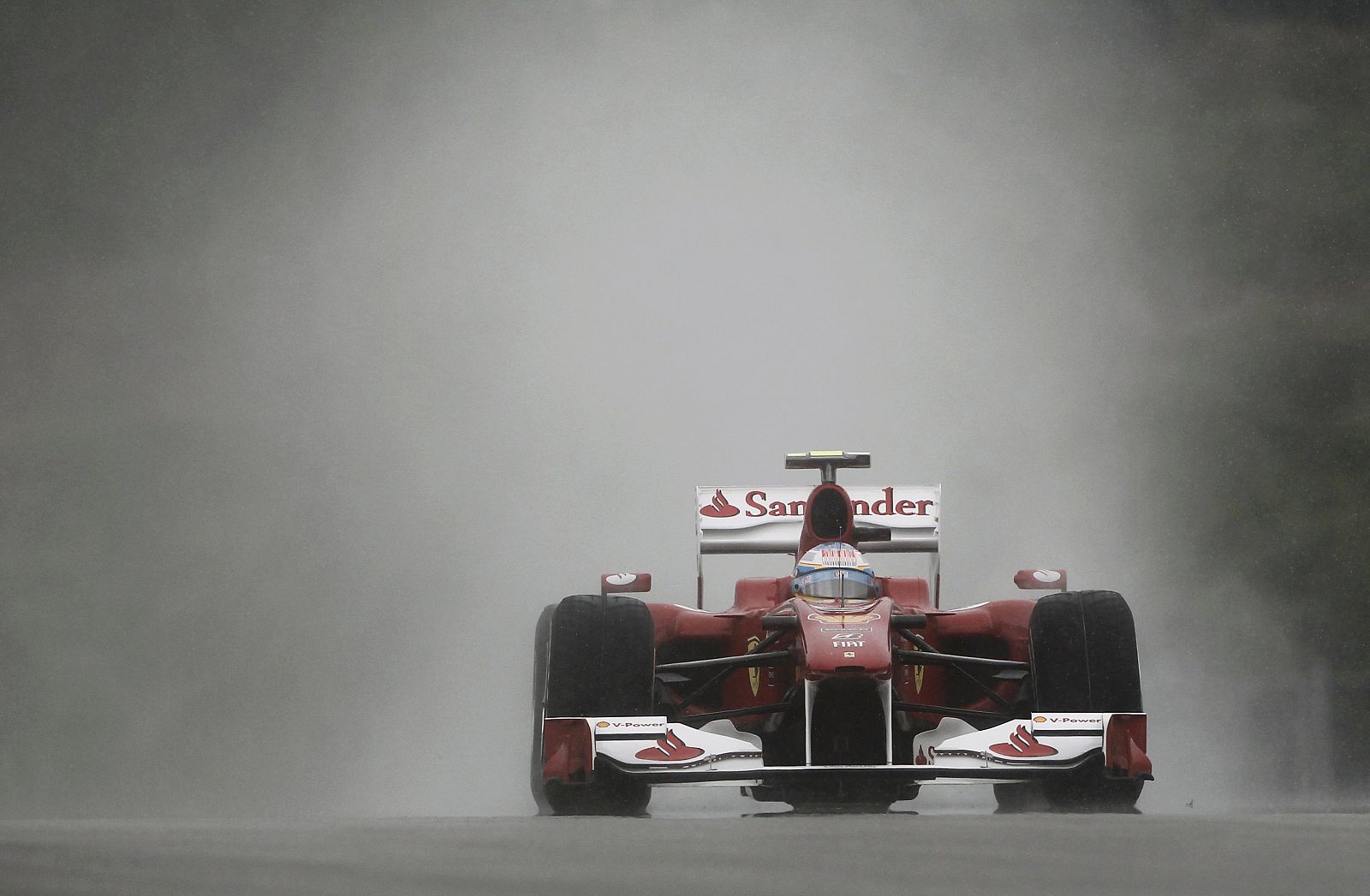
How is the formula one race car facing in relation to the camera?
toward the camera
